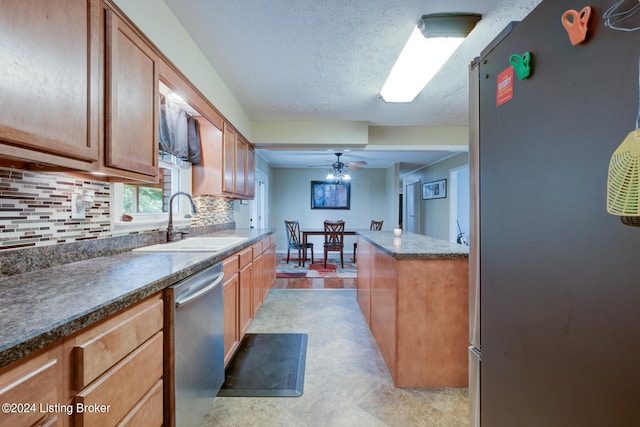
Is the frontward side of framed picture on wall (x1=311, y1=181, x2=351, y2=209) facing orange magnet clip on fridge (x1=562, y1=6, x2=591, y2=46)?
yes

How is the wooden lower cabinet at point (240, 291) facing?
to the viewer's right

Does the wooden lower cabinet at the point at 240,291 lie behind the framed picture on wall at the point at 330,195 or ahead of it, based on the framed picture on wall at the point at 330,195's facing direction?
ahead

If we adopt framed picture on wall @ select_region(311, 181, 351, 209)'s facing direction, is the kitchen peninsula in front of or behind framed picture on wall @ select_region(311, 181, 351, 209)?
in front

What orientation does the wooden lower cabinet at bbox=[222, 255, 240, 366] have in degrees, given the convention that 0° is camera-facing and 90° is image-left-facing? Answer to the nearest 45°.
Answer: approximately 270°

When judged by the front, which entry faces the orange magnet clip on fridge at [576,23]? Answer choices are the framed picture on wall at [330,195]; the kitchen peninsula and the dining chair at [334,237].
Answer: the framed picture on wall

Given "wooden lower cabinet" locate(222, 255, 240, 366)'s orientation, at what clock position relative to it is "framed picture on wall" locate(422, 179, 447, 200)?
The framed picture on wall is roughly at 11 o'clock from the wooden lower cabinet.

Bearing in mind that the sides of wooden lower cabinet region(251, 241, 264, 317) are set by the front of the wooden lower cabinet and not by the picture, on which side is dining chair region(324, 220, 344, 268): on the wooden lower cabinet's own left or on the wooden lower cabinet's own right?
on the wooden lower cabinet's own left

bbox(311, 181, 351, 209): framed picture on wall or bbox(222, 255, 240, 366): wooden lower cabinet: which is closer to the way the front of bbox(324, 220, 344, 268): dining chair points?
the framed picture on wall

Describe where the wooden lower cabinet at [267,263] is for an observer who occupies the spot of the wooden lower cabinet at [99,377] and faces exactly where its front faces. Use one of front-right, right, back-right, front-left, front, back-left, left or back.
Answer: left

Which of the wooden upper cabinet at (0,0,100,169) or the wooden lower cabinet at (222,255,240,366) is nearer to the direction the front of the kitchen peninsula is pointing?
the wooden lower cabinet

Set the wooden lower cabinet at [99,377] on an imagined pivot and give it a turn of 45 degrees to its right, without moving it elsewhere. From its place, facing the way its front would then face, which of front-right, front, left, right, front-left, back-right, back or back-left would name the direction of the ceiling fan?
back-left

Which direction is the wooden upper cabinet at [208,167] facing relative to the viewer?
to the viewer's right

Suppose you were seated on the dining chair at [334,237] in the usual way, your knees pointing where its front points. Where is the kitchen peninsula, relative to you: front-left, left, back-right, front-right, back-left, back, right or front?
back

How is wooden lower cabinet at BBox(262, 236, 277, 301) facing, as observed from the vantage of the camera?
facing to the right of the viewer

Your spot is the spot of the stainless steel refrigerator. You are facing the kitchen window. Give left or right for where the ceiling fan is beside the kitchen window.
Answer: right

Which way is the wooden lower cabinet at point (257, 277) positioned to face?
to the viewer's right

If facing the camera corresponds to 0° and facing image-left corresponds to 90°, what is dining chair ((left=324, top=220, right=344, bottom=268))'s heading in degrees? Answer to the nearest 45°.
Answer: approximately 180°
